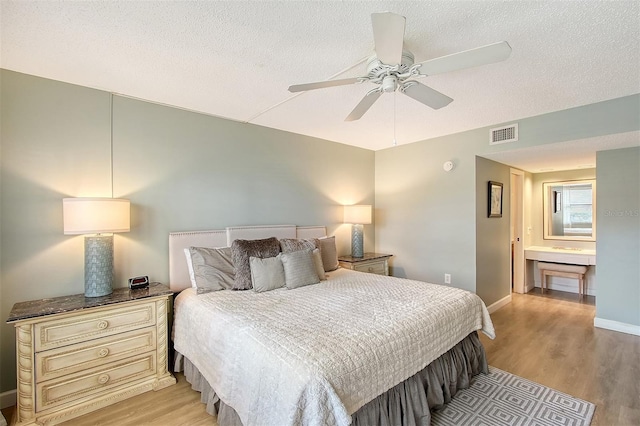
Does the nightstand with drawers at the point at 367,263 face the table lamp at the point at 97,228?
no

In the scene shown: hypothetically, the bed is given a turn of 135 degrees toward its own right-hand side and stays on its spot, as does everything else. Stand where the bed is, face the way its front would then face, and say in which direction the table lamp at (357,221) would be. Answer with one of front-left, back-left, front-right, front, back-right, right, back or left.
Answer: right

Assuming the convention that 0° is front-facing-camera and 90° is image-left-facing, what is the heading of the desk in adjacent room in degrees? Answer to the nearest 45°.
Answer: approximately 0°

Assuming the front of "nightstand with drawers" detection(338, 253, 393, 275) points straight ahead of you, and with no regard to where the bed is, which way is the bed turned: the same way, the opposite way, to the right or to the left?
the same way

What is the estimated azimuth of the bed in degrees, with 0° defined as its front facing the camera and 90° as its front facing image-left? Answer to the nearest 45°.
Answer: approximately 315°

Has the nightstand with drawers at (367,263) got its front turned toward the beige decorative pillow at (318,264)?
no

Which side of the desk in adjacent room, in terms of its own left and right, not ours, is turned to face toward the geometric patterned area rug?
front

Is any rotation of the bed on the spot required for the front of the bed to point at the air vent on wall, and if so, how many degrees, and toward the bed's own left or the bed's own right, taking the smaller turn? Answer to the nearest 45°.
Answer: approximately 90° to the bed's own left

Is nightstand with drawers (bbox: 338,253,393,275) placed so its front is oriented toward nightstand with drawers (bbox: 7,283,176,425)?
no

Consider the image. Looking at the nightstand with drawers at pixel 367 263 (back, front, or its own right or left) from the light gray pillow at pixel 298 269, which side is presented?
right

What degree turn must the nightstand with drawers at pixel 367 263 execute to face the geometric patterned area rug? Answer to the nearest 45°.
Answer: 0° — it already faces it

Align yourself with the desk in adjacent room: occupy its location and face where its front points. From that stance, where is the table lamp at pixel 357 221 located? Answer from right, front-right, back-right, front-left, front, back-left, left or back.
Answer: front-right

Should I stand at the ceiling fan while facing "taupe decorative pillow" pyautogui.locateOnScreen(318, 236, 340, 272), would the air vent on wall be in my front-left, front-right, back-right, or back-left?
front-right

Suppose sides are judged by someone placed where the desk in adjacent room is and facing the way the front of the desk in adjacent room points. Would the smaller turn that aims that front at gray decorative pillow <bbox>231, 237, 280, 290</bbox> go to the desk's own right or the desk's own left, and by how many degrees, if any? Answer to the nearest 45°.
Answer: approximately 45° to the desk's own right

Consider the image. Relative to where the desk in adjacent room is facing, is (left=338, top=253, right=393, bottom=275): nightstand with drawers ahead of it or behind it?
ahead

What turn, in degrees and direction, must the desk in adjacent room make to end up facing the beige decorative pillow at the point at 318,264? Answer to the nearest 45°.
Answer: approximately 45° to its right

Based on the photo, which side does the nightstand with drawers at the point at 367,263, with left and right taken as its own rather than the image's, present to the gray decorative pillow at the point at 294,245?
right

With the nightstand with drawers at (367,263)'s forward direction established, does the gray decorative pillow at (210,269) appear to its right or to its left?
on its right
